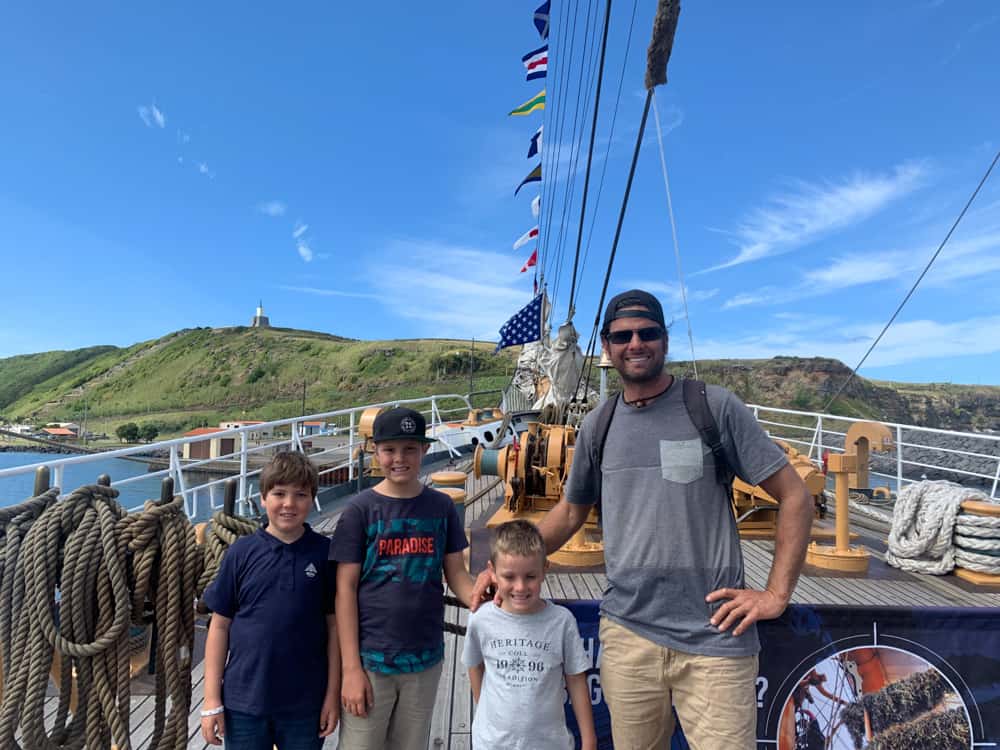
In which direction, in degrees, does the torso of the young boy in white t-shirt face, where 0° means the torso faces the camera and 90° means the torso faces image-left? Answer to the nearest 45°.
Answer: approximately 0°

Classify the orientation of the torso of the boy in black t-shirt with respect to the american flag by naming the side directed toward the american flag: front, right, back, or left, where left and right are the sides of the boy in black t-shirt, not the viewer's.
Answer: back

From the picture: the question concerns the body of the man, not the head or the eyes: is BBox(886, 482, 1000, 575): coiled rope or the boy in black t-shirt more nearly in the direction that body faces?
the boy in black t-shirt

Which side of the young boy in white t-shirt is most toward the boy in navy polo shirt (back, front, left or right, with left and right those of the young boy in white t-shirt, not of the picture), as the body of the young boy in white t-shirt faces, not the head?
right

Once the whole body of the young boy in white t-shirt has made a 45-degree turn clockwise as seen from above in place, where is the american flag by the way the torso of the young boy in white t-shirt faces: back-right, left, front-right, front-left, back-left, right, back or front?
back-right

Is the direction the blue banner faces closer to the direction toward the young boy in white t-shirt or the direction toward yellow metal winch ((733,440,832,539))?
the young boy in white t-shirt
